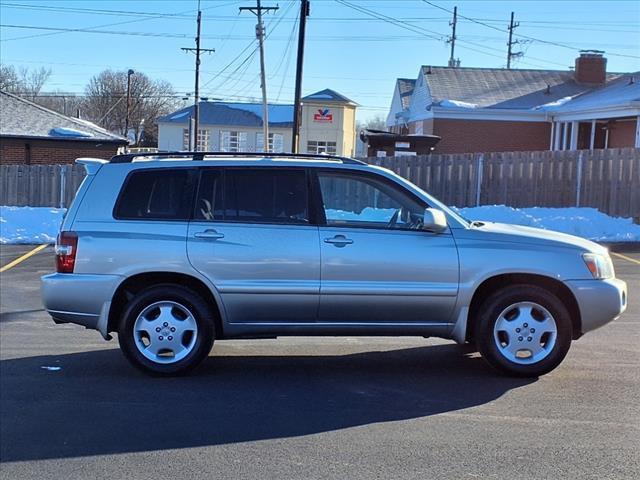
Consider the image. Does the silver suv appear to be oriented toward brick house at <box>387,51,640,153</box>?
no

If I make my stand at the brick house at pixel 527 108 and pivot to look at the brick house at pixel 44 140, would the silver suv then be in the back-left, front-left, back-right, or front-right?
front-left

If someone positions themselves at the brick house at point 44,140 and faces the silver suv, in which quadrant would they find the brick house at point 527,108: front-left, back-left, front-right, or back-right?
front-left

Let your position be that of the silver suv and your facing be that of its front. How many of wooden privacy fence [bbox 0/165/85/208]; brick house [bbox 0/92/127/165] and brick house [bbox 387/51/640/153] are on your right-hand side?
0

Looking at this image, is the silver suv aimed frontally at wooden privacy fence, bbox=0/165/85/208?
no

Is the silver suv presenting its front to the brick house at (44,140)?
no

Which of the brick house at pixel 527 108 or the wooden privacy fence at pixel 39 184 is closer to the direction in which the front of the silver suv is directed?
the brick house

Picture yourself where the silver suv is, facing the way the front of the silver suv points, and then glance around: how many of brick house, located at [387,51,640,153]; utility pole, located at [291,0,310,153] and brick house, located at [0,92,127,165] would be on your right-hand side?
0

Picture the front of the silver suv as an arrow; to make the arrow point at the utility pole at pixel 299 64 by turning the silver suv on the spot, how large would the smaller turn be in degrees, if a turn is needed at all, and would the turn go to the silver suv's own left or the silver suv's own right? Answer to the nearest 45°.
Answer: approximately 90° to the silver suv's own left

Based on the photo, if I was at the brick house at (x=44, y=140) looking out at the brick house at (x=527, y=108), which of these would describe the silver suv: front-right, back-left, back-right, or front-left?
front-right

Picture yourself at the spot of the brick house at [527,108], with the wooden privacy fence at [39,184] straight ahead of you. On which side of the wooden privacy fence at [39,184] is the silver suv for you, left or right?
left

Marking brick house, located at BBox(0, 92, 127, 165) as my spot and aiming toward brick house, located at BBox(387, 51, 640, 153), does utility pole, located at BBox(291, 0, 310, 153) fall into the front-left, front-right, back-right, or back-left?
front-right

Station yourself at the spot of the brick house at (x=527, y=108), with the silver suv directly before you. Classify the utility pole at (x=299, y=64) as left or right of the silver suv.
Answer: right

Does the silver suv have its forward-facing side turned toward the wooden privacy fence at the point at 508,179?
no

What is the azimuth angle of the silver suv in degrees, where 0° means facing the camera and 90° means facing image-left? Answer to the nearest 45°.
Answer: approximately 270°
